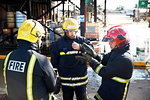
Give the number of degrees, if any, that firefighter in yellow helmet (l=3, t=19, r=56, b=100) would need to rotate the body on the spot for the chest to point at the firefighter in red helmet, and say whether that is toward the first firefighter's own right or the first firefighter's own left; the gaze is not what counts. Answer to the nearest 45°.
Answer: approximately 45° to the first firefighter's own right

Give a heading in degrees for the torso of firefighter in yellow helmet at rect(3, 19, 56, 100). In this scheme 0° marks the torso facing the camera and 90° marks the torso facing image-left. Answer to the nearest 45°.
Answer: approximately 225°

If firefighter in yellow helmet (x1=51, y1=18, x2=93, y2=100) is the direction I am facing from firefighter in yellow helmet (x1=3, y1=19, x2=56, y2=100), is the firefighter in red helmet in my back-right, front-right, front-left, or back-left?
front-right

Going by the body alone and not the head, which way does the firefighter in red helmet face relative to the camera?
to the viewer's left

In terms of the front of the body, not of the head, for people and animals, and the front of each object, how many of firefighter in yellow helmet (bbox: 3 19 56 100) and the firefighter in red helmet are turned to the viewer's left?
1

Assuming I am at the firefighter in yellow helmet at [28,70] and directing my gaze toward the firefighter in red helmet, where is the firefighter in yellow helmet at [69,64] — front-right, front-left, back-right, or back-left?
front-left

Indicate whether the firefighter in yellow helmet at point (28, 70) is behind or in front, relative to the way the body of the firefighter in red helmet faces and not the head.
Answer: in front

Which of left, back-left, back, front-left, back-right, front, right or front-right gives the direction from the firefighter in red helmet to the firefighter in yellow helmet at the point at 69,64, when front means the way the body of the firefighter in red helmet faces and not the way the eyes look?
front-right

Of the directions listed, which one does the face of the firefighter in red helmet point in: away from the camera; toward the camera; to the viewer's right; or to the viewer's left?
to the viewer's left

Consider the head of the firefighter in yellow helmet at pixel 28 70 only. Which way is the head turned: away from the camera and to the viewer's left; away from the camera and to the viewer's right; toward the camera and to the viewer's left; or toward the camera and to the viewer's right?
away from the camera and to the viewer's right
